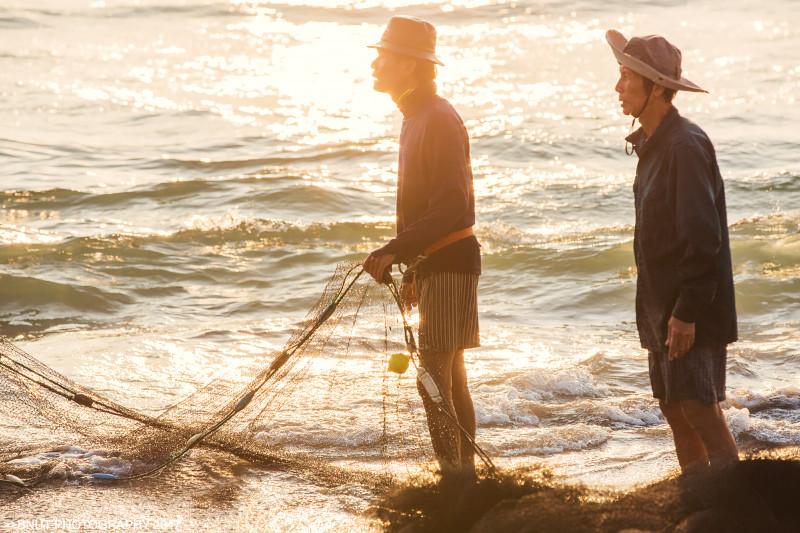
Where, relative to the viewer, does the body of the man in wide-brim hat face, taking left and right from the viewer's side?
facing to the left of the viewer

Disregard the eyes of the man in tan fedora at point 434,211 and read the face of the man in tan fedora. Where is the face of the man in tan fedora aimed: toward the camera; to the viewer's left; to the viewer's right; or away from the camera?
to the viewer's left

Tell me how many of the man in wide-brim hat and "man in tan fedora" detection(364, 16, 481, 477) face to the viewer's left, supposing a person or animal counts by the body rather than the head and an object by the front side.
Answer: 2

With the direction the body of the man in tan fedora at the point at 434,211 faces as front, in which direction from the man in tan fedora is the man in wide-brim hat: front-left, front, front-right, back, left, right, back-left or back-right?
back-left

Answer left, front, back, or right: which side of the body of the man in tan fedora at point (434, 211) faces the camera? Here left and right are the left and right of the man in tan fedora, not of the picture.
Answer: left

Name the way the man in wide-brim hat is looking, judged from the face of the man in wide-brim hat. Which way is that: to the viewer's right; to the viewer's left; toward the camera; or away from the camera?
to the viewer's left

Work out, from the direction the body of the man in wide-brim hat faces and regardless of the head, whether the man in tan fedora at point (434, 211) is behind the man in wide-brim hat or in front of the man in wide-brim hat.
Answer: in front
